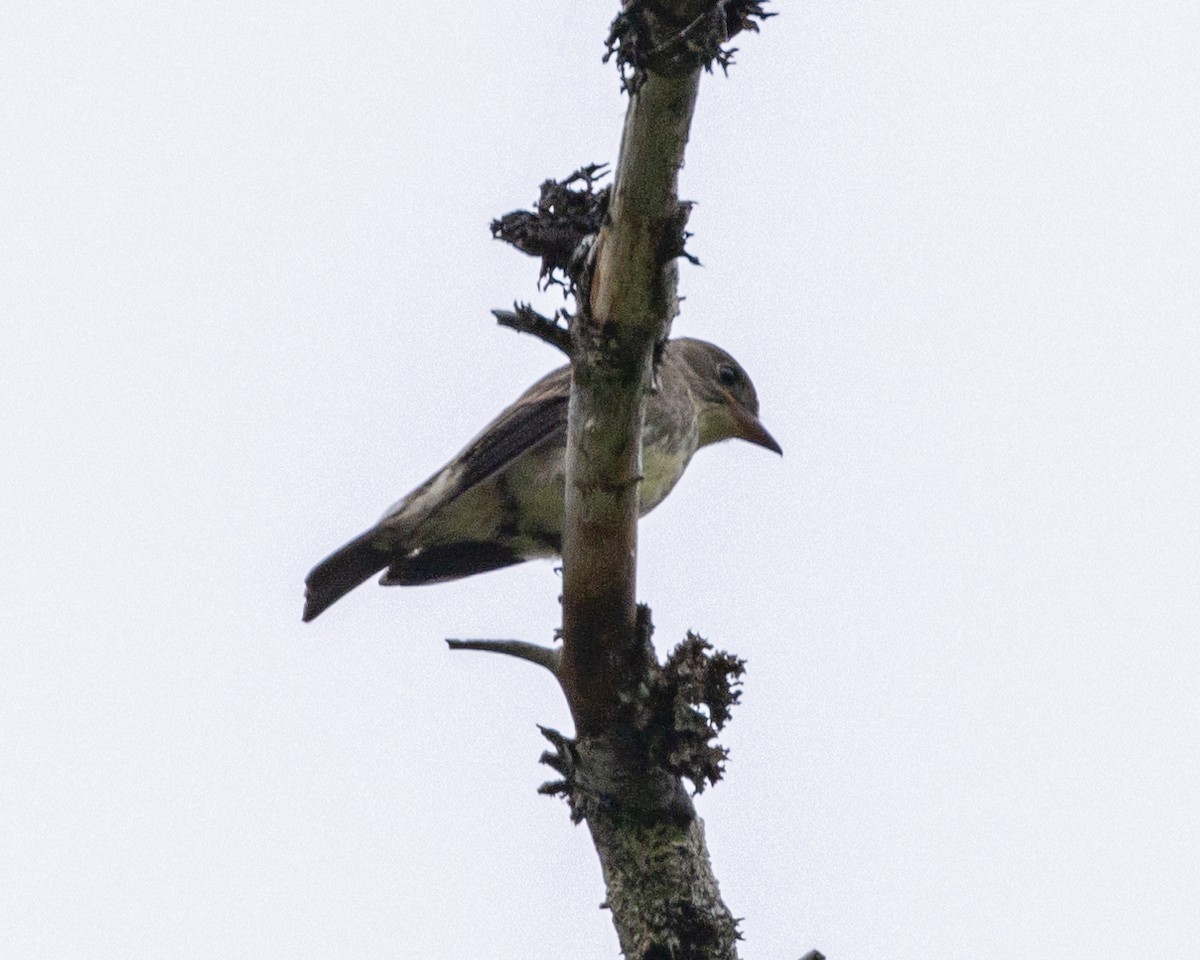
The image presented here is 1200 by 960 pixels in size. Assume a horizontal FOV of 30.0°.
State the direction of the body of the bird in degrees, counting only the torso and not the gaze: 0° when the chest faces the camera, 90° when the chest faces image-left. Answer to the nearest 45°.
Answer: approximately 270°
